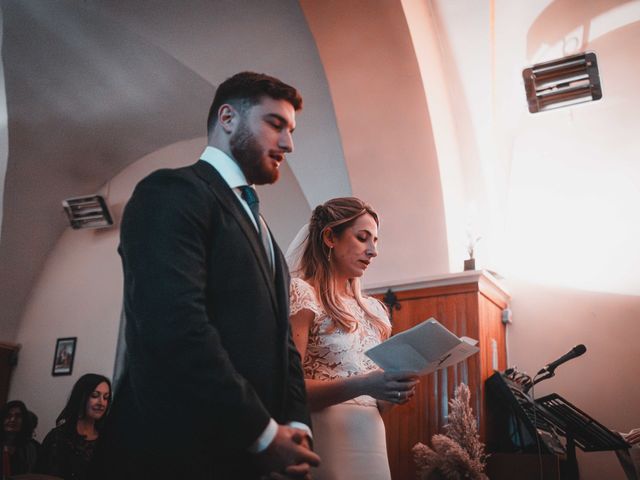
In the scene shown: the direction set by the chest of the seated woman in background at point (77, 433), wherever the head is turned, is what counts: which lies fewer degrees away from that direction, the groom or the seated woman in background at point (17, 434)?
the groom

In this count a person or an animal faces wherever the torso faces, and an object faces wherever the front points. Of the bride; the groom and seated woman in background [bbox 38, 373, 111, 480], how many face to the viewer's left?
0

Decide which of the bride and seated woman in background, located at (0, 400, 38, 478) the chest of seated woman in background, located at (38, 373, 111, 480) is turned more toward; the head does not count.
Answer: the bride

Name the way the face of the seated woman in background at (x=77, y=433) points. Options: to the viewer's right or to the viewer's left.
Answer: to the viewer's right

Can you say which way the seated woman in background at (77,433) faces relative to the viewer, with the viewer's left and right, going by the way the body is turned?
facing the viewer and to the right of the viewer

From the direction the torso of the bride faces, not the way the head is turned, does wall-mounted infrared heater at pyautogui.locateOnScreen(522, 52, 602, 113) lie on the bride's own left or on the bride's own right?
on the bride's own left

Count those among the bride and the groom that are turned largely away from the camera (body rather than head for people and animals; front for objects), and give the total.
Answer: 0

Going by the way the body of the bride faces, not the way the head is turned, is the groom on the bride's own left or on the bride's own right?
on the bride's own right
